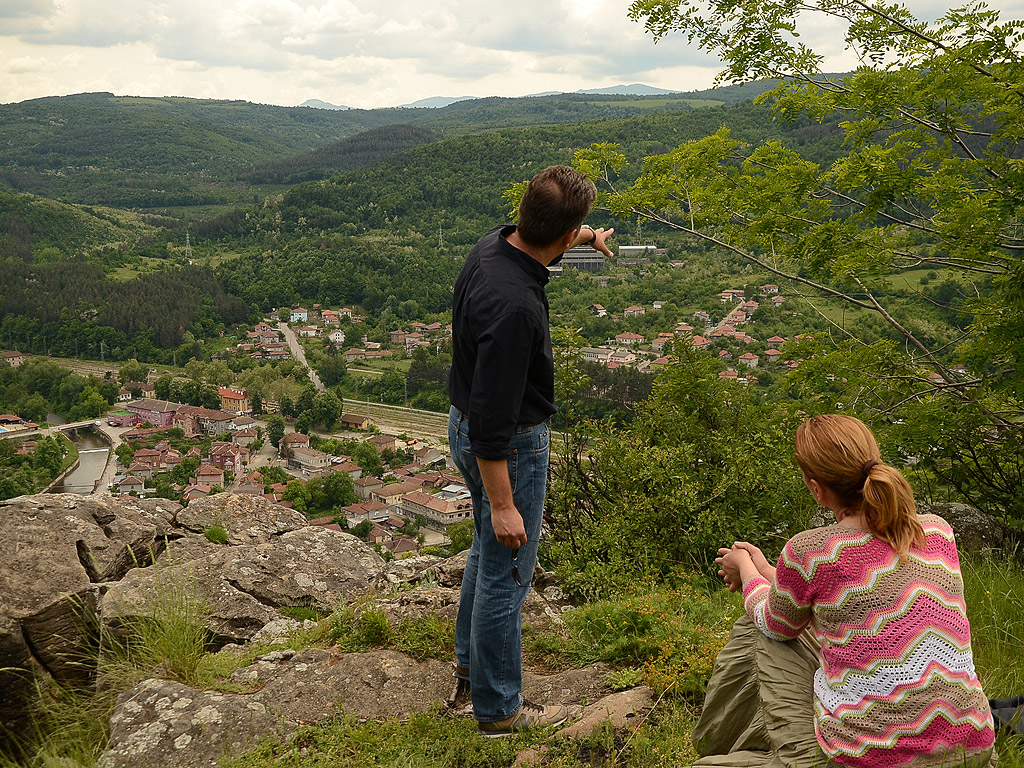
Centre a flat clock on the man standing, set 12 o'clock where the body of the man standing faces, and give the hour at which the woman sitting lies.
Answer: The woman sitting is roughly at 3 o'clock from the man standing.

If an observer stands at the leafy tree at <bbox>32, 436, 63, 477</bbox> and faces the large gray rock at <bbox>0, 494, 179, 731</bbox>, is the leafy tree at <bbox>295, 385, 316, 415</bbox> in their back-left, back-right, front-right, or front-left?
back-left

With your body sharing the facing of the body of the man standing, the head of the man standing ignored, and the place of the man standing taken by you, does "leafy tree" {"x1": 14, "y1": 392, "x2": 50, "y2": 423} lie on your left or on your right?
on your left

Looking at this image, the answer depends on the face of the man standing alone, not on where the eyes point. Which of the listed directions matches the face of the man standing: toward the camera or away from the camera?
away from the camera

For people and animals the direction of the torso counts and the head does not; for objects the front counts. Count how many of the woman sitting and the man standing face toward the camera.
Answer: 0

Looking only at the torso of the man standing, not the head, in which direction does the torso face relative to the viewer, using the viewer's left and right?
facing away from the viewer and to the right of the viewer

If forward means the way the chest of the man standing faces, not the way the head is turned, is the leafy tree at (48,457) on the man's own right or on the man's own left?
on the man's own left

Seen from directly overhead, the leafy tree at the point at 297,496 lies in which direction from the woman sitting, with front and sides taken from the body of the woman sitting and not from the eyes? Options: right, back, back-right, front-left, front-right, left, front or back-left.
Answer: front

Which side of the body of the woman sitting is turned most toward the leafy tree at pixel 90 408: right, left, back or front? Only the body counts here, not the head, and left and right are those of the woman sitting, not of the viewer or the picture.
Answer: front

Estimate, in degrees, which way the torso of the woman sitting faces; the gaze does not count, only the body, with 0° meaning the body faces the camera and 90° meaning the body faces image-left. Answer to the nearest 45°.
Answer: approximately 135°

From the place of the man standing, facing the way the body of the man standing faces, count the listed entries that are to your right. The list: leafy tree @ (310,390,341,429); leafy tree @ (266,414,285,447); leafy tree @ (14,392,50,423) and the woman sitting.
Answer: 1

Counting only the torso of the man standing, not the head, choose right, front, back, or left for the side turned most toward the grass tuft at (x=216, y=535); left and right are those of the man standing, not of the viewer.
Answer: left
